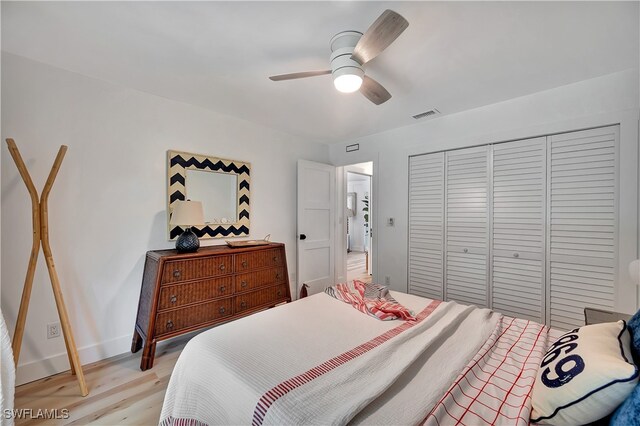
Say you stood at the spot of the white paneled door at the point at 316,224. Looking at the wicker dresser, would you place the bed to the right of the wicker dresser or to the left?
left

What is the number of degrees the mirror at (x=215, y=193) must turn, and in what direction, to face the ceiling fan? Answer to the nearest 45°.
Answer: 0° — it already faces it

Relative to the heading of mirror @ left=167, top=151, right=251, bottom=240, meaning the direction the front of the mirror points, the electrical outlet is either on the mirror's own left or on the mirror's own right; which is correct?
on the mirror's own right

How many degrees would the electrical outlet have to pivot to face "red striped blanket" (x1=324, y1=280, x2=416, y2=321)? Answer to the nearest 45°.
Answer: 0° — it already faces it

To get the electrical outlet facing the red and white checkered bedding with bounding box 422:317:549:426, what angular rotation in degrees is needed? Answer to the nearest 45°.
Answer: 0° — it already faces it

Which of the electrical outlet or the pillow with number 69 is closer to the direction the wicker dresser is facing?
the pillow with number 69

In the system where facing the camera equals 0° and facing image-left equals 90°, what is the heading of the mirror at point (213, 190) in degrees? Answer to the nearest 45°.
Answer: approximately 315°

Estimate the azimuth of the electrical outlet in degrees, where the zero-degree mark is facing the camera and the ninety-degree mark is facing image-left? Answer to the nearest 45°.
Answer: approximately 315°

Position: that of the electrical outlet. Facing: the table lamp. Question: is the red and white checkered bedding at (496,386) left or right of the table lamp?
right

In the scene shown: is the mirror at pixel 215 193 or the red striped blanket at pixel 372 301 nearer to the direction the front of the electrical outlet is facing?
the red striped blanket
